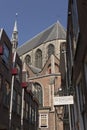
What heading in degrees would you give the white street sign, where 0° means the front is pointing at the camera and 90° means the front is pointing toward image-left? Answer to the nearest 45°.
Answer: approximately 0°
